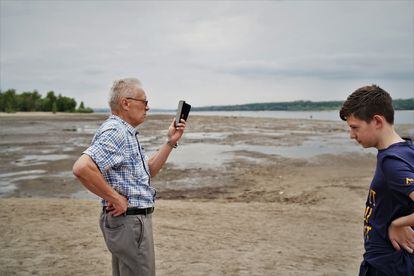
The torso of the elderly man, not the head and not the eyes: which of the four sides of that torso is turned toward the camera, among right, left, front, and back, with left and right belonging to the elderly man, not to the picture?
right

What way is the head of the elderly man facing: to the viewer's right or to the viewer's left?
to the viewer's right

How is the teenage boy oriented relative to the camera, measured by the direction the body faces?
to the viewer's left

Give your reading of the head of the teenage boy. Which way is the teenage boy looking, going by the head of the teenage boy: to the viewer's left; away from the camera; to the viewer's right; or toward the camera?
to the viewer's left
